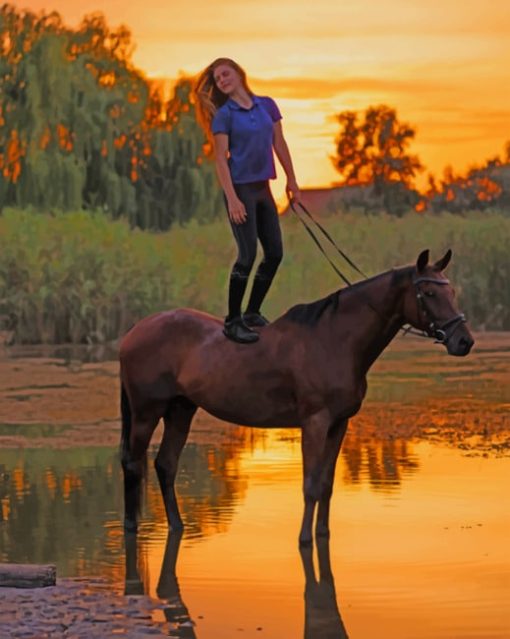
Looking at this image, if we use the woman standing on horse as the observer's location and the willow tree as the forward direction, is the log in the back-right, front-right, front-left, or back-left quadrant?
back-left

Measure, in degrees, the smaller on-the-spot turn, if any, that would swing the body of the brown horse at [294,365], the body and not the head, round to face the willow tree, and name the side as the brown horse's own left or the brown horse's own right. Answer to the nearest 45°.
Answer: approximately 90° to the brown horse's own left

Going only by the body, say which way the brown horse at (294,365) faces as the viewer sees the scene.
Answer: to the viewer's right
